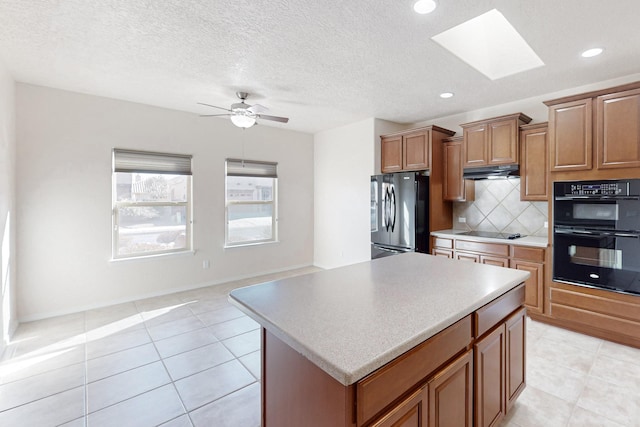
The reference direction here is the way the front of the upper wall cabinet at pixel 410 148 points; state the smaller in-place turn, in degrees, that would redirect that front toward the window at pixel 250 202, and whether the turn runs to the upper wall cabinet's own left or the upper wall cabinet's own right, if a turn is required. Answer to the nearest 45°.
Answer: approximately 45° to the upper wall cabinet's own right

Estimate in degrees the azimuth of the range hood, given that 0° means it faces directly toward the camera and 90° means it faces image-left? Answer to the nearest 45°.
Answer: approximately 45°

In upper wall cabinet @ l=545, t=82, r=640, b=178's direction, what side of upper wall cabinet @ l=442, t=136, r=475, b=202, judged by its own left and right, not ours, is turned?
left

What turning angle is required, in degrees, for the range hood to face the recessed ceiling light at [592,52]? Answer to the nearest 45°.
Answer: approximately 90° to its left

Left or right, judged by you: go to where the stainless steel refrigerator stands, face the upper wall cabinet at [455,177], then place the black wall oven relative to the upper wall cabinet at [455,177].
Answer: right

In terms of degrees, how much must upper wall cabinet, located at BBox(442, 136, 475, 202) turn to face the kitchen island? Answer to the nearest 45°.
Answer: approximately 45° to its left
